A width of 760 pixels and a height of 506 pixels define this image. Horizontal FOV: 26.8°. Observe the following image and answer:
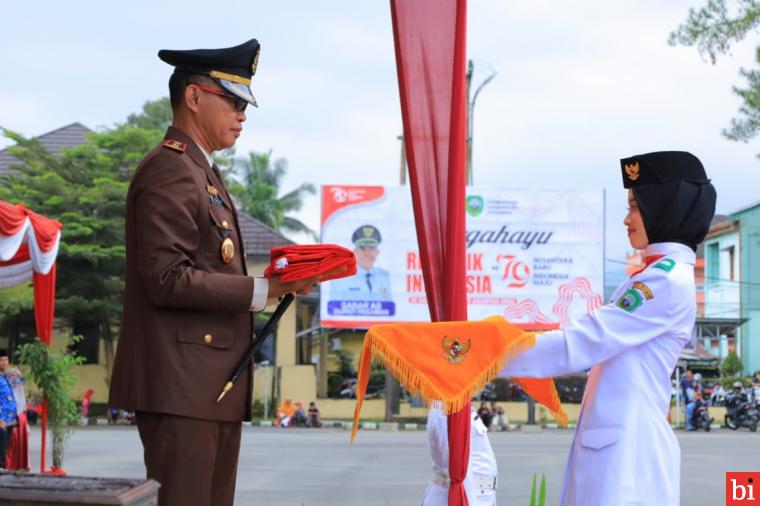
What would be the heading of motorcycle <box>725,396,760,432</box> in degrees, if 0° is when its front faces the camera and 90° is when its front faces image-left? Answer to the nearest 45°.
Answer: approximately 45°

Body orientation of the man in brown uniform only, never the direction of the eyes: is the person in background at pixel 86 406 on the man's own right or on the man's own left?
on the man's own left

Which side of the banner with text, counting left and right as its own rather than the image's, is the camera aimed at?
front

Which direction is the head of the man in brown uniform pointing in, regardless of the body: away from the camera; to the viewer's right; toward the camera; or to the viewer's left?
to the viewer's right

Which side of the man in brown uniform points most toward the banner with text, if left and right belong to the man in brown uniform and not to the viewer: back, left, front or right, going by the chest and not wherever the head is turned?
left

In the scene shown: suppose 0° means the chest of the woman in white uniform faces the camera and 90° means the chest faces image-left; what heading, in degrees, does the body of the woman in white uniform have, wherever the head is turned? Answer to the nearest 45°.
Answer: approximately 90°

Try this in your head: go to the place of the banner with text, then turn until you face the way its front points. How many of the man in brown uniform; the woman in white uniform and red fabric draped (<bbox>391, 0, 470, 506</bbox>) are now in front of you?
3

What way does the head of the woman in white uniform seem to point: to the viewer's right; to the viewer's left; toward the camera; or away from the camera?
to the viewer's left

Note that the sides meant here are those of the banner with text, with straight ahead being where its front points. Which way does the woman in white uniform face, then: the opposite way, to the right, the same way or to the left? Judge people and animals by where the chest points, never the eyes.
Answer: to the right

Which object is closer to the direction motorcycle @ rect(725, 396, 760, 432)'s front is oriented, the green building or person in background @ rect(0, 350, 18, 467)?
the person in background

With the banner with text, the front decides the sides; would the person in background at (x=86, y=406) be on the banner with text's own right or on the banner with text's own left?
on the banner with text's own right

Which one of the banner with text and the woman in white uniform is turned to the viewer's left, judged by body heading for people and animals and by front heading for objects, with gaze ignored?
the woman in white uniform

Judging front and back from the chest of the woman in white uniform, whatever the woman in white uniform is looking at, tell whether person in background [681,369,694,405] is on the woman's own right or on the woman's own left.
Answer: on the woman's own right

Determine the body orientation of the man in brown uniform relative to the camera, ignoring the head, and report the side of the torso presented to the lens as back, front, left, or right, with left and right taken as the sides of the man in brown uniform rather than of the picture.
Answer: right

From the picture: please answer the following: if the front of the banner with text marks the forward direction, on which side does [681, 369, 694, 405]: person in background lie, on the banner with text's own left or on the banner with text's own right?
on the banner with text's own left
